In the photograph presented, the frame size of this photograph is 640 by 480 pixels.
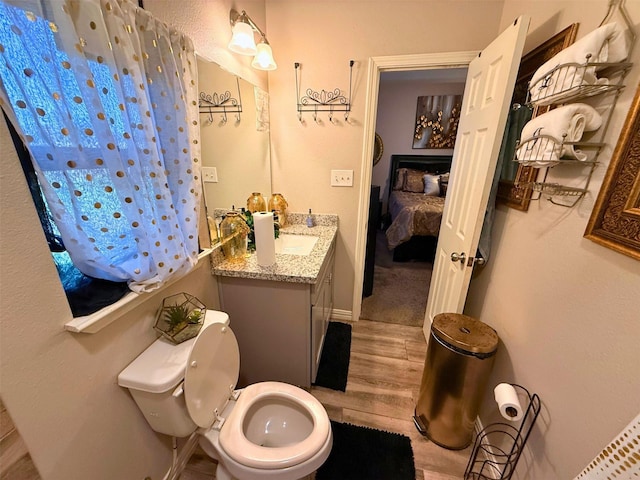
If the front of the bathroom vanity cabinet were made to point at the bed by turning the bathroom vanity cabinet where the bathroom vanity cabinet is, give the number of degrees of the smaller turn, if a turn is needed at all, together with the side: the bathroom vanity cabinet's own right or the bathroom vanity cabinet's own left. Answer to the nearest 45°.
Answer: approximately 45° to the bathroom vanity cabinet's own left

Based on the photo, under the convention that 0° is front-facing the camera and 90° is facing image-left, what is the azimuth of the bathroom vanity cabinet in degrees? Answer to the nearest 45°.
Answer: approximately 270°

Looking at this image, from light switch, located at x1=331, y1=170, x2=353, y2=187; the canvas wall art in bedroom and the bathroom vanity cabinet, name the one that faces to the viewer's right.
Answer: the bathroom vanity cabinet

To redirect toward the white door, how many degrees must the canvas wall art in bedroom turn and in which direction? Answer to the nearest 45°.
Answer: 0° — it already faces it

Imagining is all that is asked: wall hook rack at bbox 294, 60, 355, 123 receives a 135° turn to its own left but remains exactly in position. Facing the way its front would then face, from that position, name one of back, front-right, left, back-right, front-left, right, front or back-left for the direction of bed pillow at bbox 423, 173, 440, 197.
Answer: front

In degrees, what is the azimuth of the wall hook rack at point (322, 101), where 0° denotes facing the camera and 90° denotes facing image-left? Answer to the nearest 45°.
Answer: approximately 0°

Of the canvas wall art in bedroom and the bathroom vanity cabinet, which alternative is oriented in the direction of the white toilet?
the canvas wall art in bedroom

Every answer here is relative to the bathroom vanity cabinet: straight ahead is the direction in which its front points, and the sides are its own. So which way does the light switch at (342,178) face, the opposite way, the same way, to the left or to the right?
to the right

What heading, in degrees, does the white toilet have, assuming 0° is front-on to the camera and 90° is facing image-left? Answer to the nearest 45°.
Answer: approximately 315°

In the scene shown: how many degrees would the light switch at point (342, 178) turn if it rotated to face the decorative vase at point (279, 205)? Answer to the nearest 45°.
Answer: approximately 90° to its right
